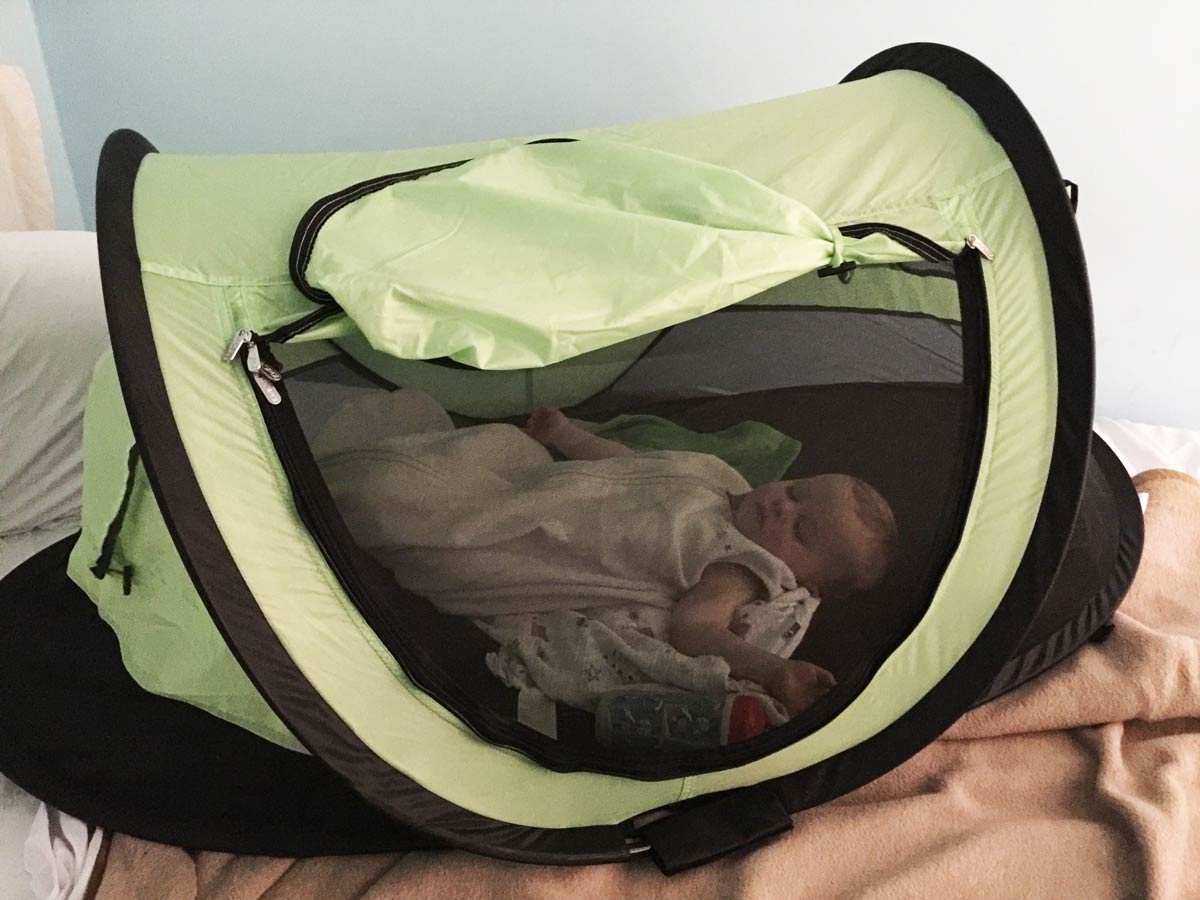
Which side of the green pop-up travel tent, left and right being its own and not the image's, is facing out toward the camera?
front

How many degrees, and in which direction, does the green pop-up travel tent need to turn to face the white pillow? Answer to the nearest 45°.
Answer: approximately 135° to its right

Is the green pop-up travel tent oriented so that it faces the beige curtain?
no
